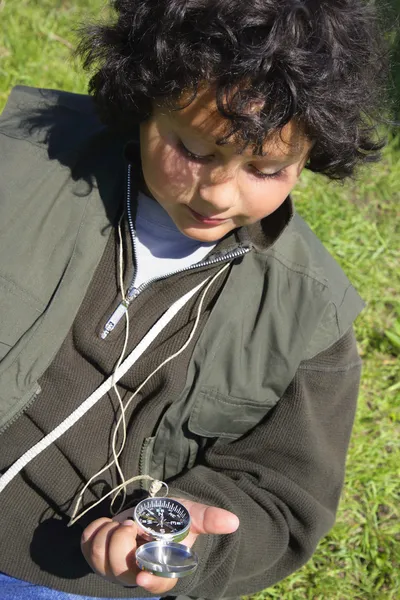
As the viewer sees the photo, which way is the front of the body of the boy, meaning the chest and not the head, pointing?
toward the camera
